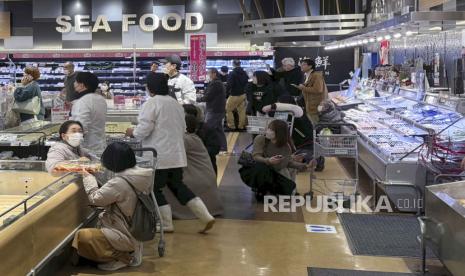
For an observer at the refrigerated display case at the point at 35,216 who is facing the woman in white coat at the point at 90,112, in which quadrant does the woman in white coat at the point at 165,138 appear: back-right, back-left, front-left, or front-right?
front-right

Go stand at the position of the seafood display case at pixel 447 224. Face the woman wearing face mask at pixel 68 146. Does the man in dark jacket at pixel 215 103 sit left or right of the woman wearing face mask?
right

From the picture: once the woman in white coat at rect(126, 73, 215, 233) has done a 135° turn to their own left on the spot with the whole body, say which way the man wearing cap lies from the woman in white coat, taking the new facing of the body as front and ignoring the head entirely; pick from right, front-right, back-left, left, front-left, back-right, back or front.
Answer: back

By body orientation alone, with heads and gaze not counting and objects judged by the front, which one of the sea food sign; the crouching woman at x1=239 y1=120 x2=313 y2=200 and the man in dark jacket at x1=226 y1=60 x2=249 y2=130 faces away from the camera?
the man in dark jacket

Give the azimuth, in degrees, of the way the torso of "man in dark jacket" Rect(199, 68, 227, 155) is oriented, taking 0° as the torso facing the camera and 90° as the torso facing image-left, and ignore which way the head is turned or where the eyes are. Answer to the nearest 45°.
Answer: approximately 90°

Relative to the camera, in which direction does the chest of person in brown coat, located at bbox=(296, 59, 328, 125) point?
to the viewer's left

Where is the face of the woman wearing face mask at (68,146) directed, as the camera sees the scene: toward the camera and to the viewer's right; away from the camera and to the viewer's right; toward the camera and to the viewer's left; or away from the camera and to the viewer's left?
toward the camera and to the viewer's right

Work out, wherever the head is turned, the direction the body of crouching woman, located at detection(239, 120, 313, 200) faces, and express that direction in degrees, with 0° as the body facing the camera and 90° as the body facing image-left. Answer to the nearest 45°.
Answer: approximately 45°

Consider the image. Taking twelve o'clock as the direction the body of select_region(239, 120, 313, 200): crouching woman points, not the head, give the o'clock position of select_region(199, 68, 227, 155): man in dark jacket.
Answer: The man in dark jacket is roughly at 4 o'clock from the crouching woman.

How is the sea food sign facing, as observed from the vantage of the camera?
facing the viewer

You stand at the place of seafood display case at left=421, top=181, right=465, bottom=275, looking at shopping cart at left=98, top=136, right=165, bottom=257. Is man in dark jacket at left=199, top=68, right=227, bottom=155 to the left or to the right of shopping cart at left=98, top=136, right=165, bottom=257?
right

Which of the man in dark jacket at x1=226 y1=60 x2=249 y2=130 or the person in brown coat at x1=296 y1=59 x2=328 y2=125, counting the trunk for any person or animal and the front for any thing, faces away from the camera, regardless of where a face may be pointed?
the man in dark jacket

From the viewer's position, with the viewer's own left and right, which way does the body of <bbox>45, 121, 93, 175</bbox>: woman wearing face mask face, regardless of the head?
facing the viewer and to the right of the viewer

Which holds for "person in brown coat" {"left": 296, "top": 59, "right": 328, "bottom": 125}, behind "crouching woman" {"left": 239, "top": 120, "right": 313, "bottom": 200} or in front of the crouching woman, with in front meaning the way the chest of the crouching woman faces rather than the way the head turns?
behind
